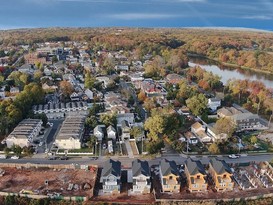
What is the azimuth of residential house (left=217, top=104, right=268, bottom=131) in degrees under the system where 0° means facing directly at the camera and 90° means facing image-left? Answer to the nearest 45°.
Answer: approximately 0°

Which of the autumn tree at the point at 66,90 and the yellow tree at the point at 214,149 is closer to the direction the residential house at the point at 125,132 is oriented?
the yellow tree

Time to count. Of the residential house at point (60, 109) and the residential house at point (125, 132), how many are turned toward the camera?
2

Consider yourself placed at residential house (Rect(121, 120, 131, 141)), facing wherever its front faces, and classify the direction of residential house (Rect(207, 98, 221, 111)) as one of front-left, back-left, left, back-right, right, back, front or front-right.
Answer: back-left

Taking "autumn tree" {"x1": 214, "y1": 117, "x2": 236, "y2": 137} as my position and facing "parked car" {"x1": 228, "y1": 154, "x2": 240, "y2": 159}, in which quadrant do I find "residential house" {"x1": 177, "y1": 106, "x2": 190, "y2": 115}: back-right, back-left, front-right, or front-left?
back-right

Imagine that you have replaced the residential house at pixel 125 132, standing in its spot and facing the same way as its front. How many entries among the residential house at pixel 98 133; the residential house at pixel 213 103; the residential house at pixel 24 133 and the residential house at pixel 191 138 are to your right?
2

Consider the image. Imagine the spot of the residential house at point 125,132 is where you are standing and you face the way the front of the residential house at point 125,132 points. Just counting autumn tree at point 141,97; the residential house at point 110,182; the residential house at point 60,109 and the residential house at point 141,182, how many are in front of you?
2

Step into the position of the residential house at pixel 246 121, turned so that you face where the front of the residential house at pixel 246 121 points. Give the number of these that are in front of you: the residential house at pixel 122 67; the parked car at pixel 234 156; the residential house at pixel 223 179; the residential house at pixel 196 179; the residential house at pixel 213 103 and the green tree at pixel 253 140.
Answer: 4

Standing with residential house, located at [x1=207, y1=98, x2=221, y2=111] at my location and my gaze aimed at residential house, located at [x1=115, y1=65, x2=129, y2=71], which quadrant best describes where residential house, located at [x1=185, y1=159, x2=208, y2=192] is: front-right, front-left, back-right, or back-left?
back-left

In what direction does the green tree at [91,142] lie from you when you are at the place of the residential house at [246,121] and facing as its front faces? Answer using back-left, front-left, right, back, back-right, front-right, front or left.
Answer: front-right

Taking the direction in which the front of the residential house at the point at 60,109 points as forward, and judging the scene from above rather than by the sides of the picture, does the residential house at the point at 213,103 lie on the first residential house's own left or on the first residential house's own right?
on the first residential house's own left

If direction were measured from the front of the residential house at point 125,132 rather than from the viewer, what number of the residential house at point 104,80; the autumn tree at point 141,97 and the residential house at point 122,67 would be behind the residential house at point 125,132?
3

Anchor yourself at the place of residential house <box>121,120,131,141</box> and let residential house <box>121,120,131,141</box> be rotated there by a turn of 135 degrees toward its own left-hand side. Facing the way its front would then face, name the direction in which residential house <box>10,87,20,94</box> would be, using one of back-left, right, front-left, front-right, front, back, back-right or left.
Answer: left
